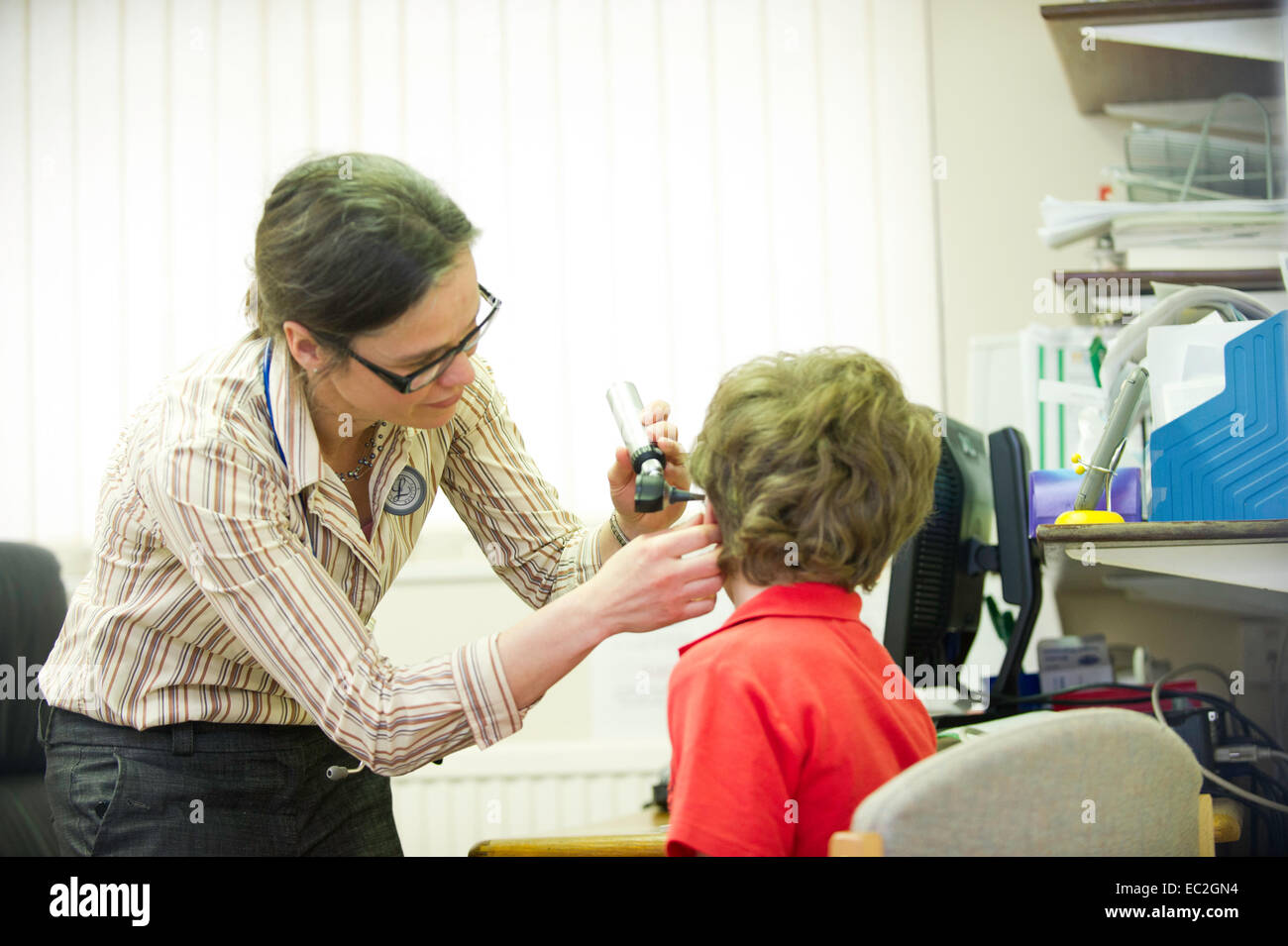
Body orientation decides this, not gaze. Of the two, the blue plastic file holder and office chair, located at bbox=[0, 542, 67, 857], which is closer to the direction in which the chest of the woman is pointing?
the blue plastic file holder

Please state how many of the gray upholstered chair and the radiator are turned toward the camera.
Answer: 1

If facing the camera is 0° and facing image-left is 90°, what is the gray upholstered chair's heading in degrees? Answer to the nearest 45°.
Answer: approximately 135°

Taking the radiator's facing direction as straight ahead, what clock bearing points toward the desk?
The desk is roughly at 12 o'clock from the radiator.

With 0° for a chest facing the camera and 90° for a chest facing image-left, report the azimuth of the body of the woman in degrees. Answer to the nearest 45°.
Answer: approximately 315°

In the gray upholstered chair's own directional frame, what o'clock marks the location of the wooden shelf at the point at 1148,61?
The wooden shelf is roughly at 2 o'clock from the gray upholstered chair.
